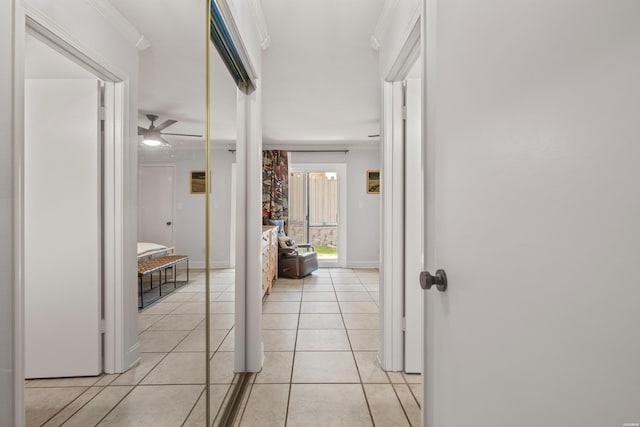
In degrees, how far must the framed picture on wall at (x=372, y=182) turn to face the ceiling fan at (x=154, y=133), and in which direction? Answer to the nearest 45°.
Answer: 0° — it already faces it

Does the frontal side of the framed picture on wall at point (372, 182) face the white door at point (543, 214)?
yes

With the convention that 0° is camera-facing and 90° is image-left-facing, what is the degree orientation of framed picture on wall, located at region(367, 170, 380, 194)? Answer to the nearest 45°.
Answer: approximately 0°

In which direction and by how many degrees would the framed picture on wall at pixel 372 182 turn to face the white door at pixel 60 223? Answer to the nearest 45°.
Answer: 0° — it already faces it
